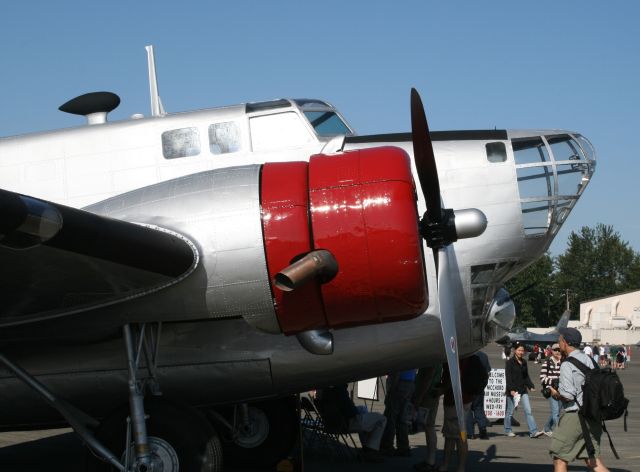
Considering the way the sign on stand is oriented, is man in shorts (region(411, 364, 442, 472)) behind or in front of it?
in front

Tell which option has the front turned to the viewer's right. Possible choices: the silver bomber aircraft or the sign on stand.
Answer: the silver bomber aircraft

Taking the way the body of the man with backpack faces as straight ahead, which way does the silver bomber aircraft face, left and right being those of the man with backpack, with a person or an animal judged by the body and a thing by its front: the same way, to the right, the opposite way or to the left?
the opposite way

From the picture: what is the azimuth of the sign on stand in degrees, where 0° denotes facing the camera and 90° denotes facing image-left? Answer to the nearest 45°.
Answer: approximately 0°

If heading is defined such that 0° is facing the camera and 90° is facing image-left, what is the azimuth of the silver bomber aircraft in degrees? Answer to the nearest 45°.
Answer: approximately 270°

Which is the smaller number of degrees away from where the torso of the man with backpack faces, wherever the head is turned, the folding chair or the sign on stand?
the folding chair

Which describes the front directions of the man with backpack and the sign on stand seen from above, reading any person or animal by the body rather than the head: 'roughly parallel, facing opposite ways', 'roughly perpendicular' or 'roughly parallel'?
roughly perpendicular
